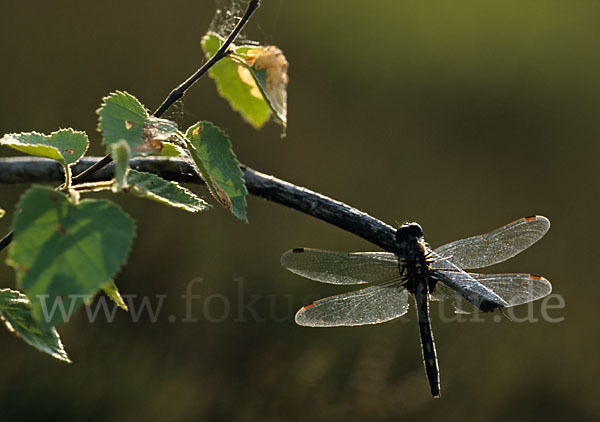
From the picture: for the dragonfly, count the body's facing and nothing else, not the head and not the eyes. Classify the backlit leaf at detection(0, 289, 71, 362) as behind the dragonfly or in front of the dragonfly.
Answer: behind

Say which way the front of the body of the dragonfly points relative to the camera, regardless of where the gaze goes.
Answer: away from the camera

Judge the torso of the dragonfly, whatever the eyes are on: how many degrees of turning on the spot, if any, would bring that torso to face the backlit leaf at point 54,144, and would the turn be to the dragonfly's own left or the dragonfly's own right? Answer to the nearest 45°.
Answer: approximately 135° to the dragonfly's own left
